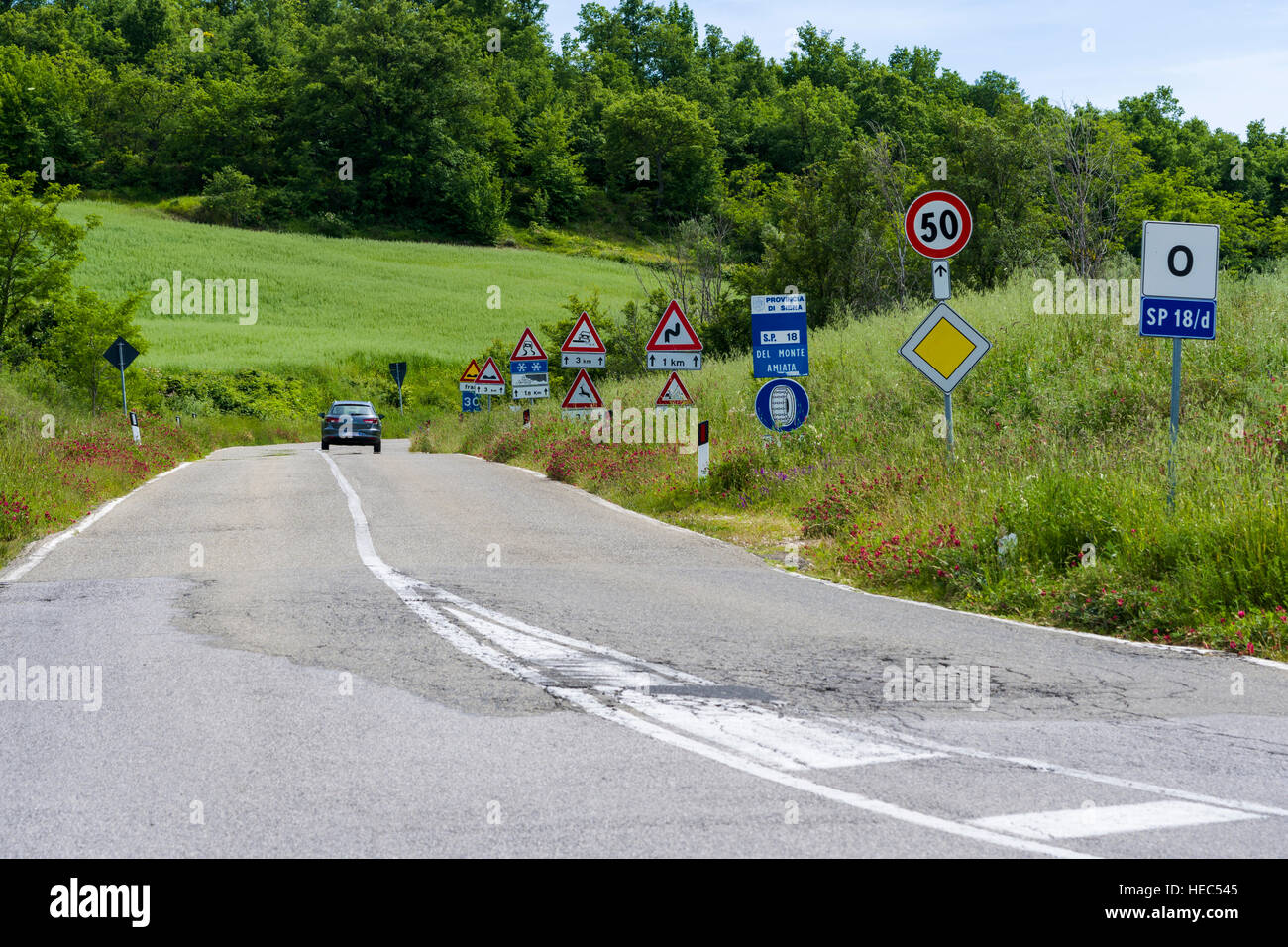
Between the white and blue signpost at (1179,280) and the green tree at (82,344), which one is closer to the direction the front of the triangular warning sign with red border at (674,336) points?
the white and blue signpost

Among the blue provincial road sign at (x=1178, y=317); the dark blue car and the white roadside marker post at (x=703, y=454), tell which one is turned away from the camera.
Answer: the dark blue car

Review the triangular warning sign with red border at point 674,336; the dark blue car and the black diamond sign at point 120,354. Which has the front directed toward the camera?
the triangular warning sign with red border

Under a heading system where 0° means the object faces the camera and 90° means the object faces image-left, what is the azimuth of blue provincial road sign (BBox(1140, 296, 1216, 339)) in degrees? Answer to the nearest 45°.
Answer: approximately 0°

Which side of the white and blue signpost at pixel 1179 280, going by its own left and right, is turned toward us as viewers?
front

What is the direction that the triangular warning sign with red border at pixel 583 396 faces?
toward the camera

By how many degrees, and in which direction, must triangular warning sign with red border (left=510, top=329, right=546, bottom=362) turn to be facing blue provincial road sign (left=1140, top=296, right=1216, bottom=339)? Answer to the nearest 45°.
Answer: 0° — it already faces it

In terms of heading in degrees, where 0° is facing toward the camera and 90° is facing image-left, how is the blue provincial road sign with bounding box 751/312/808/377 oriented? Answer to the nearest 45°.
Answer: approximately 0°

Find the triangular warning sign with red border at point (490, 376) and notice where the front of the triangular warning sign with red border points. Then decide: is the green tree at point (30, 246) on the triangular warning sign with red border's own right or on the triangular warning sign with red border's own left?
on the triangular warning sign with red border's own right
